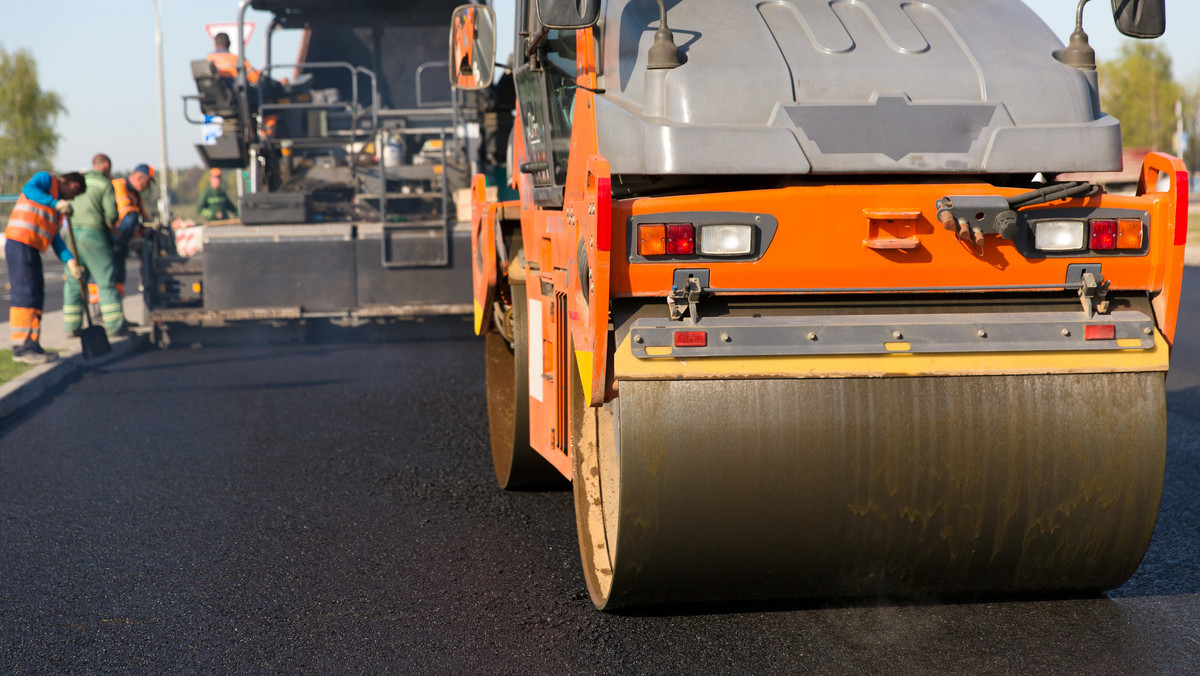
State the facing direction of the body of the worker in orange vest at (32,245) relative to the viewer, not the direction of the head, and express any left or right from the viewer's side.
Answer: facing to the right of the viewer

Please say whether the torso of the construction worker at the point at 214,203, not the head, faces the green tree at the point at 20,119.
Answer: no

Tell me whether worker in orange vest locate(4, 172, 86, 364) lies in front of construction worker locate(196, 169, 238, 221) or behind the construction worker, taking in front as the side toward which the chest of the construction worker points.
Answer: in front

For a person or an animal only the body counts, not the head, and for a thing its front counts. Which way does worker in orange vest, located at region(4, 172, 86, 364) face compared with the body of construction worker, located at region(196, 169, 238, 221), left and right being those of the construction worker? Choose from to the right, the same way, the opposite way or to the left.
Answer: to the left

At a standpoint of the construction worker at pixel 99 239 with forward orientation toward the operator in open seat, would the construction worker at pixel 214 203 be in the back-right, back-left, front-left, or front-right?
front-left

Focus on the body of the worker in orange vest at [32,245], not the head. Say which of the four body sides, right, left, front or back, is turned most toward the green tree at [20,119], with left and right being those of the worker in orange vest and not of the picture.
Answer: left

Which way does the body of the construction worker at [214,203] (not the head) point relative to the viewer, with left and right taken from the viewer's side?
facing the viewer

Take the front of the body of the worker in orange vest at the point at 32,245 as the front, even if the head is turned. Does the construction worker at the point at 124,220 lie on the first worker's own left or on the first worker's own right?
on the first worker's own left

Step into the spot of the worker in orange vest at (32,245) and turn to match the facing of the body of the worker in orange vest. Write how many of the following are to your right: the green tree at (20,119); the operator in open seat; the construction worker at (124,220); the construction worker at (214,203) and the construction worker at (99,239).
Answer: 0

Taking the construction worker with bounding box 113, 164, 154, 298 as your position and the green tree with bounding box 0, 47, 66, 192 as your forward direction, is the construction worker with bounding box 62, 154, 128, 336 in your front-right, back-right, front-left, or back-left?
back-left

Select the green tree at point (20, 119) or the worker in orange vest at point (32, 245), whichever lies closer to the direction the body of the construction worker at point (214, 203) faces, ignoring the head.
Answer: the worker in orange vest

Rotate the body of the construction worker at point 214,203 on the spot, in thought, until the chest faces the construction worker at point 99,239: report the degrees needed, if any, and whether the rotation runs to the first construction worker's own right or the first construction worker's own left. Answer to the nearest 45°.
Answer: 0° — they already face them

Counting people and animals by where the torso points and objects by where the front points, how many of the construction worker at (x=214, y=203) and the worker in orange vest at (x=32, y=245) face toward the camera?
1
